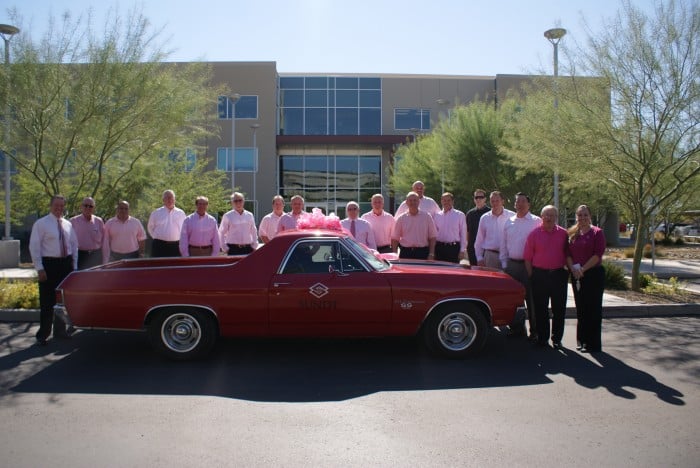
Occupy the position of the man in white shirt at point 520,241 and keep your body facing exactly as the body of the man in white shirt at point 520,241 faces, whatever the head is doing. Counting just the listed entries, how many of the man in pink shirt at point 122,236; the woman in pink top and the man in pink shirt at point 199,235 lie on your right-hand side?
2

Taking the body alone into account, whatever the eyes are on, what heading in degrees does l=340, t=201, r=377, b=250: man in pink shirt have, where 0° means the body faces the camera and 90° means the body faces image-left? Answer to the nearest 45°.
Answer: approximately 0°

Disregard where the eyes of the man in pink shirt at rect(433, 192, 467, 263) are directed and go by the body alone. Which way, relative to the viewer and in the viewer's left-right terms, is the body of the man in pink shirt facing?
facing the viewer

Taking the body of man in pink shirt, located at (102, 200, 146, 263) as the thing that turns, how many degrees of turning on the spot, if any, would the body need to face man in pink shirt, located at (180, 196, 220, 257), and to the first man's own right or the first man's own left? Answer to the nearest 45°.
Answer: approximately 45° to the first man's own left

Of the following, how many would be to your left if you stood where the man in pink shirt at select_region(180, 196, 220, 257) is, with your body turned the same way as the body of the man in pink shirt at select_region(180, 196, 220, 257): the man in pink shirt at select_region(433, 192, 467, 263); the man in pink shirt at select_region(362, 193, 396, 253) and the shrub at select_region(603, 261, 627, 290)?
3

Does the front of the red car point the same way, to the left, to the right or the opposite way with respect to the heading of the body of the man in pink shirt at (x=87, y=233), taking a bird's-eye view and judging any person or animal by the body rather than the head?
to the left

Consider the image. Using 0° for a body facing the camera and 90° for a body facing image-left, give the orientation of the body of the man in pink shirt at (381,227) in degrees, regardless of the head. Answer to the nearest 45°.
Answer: approximately 0°

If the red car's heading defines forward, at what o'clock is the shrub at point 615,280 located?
The shrub is roughly at 11 o'clock from the red car.

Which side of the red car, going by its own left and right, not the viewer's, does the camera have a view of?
right

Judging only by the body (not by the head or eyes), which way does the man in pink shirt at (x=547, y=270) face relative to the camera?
toward the camera

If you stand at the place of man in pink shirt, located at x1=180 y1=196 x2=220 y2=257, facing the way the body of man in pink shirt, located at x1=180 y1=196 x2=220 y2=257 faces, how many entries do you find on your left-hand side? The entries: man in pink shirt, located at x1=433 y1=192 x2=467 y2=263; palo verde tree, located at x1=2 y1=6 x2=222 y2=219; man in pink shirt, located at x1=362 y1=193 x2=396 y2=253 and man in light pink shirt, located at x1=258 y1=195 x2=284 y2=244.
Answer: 3

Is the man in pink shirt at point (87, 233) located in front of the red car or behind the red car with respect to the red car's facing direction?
behind

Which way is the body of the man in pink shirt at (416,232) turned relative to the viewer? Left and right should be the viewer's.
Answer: facing the viewer

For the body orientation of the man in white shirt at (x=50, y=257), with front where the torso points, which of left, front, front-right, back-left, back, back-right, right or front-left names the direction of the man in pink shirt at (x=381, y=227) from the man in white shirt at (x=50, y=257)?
front-left

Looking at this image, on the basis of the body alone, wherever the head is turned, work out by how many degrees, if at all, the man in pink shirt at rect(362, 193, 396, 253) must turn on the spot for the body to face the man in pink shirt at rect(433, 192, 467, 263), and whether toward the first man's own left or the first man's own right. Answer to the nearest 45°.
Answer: approximately 90° to the first man's own left
